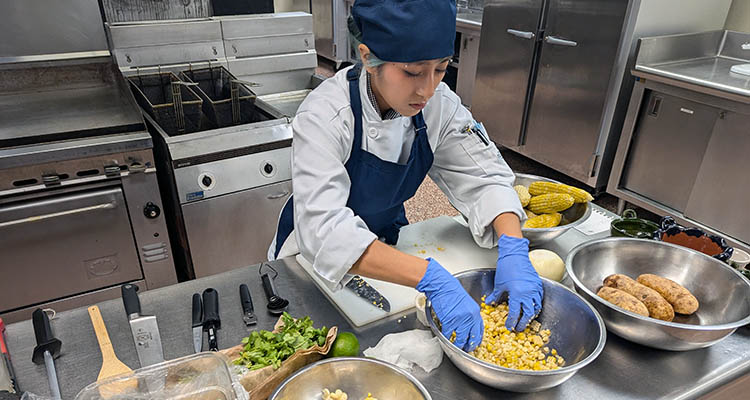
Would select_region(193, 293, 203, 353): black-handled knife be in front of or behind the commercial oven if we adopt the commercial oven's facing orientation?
in front

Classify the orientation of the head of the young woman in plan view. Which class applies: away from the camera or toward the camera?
toward the camera

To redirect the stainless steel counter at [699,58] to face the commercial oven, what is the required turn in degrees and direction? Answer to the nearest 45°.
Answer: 0° — it already faces it

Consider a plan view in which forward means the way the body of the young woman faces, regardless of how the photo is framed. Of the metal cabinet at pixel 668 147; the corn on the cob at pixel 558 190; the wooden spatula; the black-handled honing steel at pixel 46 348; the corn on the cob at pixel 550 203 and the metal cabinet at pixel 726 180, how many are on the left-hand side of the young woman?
4

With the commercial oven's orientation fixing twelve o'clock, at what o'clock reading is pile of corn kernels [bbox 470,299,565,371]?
The pile of corn kernels is roughly at 11 o'clock from the commercial oven.

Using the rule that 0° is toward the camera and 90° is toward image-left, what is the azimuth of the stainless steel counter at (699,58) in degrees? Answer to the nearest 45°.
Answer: approximately 45°

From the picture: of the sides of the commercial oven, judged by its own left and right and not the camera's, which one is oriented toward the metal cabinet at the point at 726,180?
left

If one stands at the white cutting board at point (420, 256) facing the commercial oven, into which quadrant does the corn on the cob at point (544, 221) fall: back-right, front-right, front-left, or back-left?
back-right

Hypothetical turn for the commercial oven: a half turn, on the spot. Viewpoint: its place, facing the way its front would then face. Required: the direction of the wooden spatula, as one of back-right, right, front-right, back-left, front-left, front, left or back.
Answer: back

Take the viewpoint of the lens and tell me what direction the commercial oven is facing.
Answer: facing the viewer

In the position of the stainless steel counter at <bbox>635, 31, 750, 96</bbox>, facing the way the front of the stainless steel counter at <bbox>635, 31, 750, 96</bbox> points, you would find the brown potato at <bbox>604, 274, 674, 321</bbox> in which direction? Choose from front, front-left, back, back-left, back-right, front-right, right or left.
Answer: front-left

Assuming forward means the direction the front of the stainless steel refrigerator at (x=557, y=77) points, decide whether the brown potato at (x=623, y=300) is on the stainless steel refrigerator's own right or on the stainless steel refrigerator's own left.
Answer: on the stainless steel refrigerator's own left

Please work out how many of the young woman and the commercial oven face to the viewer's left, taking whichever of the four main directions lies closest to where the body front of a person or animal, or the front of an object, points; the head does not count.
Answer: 0

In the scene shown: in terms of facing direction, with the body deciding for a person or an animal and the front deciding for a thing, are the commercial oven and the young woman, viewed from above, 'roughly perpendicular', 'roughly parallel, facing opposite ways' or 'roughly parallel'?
roughly parallel

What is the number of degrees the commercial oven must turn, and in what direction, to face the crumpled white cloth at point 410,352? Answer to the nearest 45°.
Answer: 0° — it already faces it

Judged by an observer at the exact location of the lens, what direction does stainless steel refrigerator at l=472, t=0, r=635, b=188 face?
facing the viewer and to the left of the viewer

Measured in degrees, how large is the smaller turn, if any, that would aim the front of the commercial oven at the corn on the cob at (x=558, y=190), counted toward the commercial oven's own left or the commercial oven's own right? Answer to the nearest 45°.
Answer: approximately 45° to the commercial oven's own left
